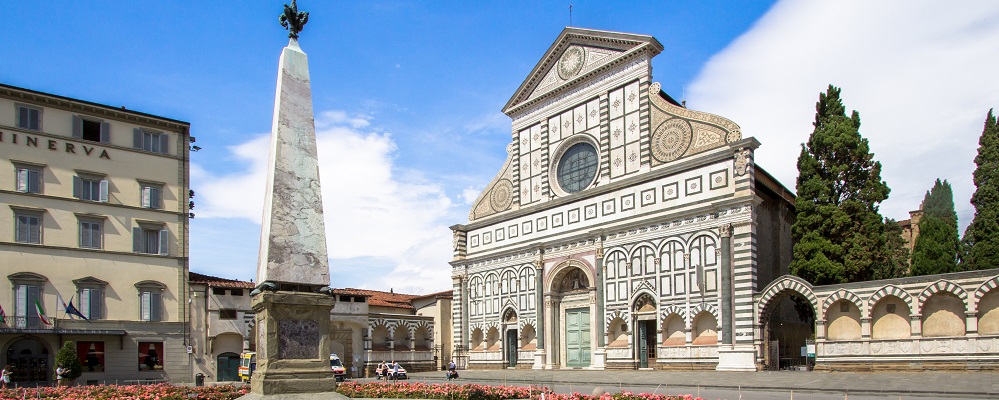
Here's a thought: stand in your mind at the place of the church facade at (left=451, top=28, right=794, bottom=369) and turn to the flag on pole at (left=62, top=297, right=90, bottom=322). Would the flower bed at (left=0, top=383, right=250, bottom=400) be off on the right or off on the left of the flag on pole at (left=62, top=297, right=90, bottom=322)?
left

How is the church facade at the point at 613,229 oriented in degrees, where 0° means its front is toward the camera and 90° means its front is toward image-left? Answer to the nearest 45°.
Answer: approximately 45°

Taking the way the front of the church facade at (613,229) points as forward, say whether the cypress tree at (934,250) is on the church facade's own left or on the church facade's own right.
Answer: on the church facade's own left

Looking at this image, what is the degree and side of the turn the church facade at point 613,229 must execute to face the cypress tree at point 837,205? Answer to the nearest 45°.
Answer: approximately 90° to its left

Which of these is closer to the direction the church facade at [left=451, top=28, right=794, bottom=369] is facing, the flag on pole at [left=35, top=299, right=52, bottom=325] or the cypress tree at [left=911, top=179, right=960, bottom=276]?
the flag on pole

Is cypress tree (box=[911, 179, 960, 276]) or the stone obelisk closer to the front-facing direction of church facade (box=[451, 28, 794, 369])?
the stone obelisk
